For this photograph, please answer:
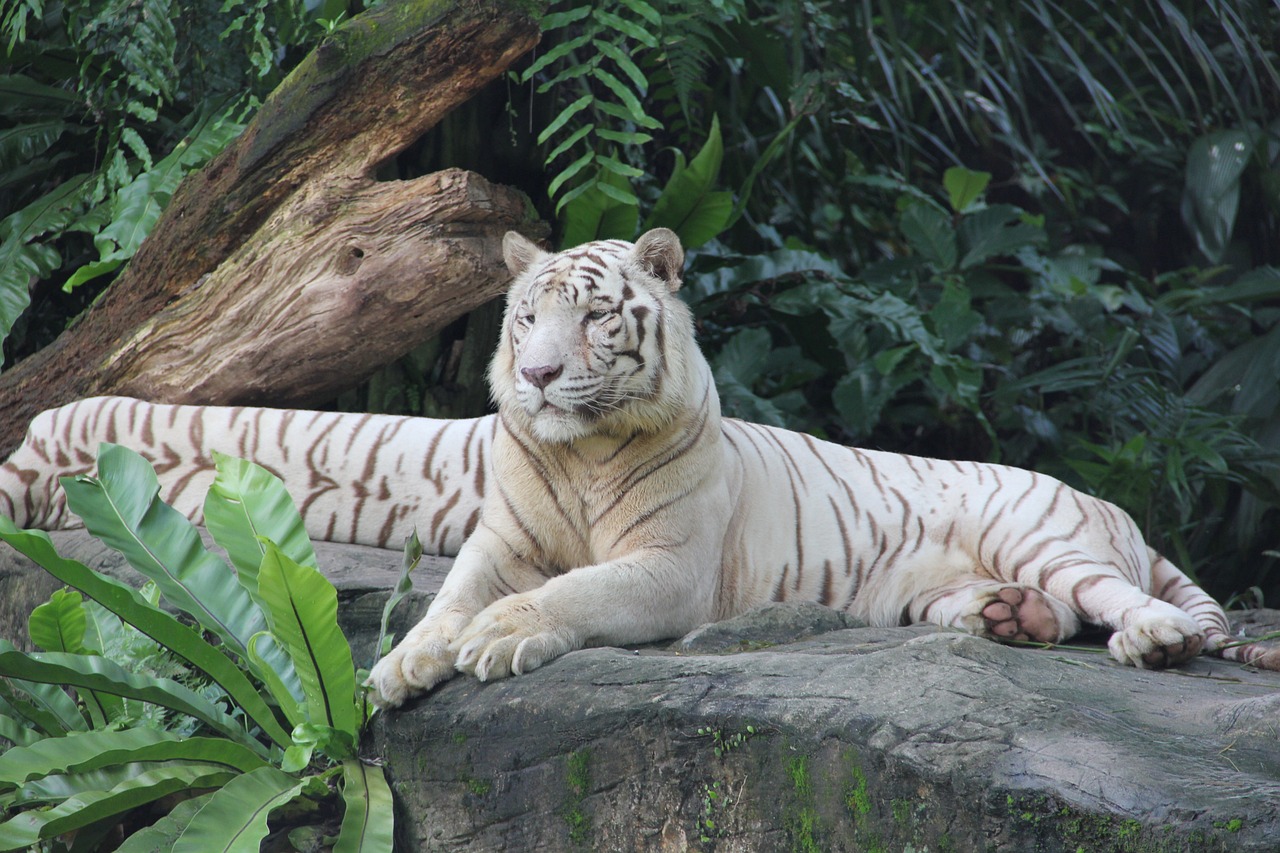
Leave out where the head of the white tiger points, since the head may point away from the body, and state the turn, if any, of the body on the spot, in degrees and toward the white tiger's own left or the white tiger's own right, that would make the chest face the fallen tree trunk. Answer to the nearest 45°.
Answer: approximately 90° to the white tiger's own right

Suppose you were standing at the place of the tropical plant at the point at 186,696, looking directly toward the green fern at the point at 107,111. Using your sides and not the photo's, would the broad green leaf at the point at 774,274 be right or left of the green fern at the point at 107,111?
right

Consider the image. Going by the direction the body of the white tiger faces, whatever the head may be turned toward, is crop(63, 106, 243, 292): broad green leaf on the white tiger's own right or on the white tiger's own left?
on the white tiger's own right

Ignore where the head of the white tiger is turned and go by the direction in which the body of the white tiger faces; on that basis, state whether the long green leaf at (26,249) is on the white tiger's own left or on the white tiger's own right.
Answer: on the white tiger's own right

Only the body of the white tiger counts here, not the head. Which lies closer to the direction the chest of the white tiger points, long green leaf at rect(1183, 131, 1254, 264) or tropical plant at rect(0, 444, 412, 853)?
the tropical plant

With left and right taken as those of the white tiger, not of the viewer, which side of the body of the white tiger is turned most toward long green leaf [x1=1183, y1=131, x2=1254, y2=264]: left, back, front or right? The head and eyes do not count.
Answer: back

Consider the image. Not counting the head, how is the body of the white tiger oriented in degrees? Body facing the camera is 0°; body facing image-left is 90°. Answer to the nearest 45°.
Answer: approximately 45°

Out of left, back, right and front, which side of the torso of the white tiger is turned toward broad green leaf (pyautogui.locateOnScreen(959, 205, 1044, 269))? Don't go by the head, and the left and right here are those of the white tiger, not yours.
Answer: back

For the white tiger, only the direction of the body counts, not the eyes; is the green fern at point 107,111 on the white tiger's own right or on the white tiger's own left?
on the white tiger's own right

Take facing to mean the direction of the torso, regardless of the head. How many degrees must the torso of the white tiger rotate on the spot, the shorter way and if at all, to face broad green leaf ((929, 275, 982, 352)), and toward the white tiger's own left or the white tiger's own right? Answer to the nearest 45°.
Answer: approximately 180°

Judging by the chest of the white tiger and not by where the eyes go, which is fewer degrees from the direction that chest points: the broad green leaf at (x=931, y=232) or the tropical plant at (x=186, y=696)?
the tropical plant

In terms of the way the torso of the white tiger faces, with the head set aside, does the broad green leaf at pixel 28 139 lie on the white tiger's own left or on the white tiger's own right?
on the white tiger's own right

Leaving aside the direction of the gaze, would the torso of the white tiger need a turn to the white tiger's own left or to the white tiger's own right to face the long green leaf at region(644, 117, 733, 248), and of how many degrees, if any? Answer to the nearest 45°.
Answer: approximately 135° to the white tiger's own right

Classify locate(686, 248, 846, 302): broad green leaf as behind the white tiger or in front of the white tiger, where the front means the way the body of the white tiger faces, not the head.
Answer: behind
